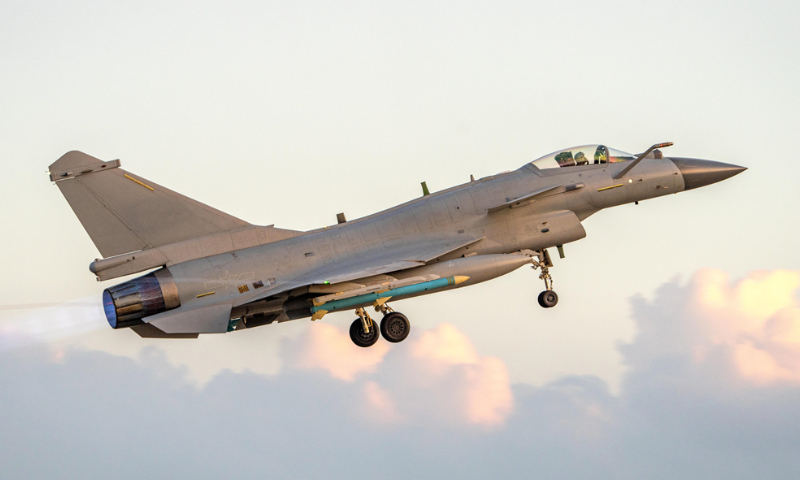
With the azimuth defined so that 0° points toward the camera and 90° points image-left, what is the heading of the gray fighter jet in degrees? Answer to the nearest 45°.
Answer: approximately 270°
